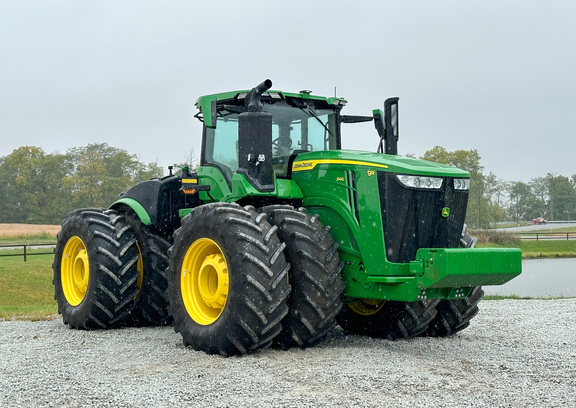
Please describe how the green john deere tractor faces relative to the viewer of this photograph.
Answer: facing the viewer and to the right of the viewer
